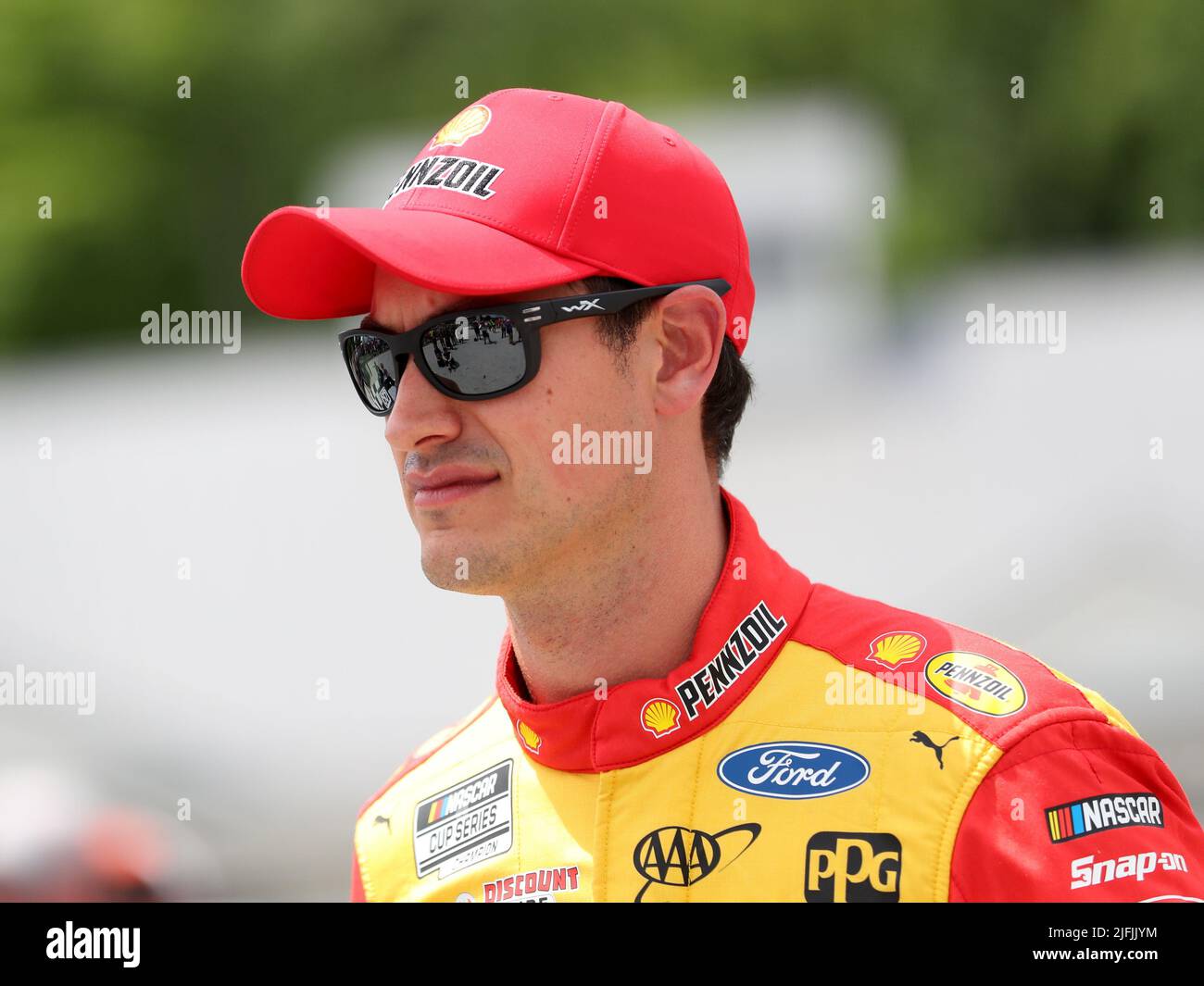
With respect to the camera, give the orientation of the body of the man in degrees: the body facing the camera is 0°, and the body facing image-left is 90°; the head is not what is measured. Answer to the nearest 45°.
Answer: approximately 45°
